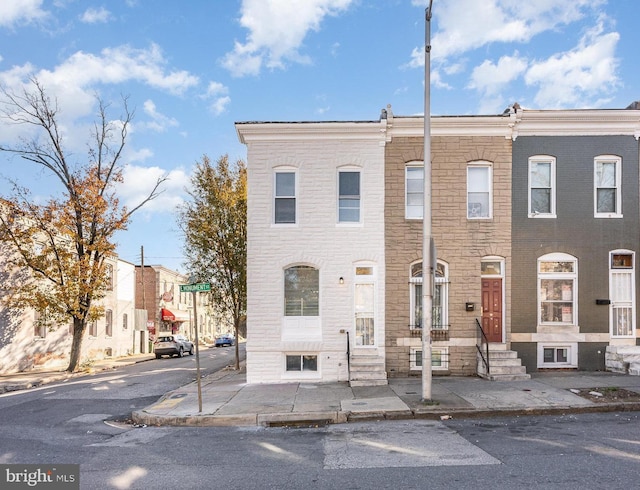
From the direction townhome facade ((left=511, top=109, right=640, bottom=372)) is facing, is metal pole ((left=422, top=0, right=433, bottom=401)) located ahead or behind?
ahead

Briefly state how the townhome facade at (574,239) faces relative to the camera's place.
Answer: facing the viewer

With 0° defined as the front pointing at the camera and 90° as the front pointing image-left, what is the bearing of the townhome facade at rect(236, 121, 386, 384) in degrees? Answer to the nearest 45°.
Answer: approximately 0°

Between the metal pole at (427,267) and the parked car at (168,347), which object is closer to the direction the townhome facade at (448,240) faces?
the metal pole

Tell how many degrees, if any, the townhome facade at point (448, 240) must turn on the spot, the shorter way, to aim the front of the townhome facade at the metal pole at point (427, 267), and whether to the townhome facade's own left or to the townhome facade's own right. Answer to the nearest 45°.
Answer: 0° — it already faces it

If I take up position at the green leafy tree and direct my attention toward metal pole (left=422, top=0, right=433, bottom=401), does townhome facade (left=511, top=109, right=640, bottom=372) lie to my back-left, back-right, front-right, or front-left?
front-left

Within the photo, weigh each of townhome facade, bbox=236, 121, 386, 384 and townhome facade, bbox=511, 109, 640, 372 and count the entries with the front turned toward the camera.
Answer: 2

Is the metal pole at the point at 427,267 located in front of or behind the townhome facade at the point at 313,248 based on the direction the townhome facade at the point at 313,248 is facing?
in front

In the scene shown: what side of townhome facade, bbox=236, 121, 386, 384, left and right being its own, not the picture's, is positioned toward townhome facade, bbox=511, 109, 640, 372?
left

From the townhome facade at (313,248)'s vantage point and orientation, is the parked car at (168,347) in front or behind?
behind

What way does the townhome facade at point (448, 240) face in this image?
toward the camera
